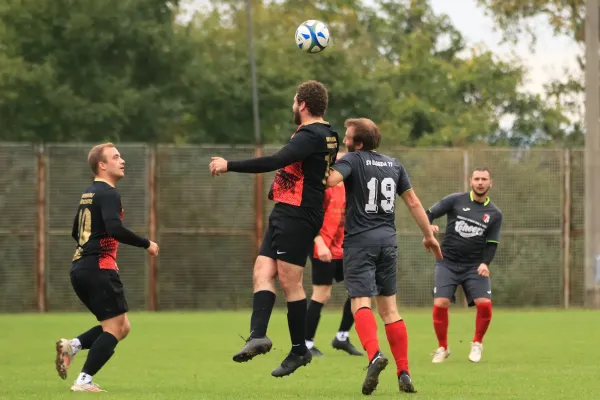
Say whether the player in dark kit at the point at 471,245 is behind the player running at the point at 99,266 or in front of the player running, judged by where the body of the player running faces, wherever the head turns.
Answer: in front

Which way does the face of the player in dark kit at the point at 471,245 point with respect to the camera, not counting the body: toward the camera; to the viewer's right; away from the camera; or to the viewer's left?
toward the camera

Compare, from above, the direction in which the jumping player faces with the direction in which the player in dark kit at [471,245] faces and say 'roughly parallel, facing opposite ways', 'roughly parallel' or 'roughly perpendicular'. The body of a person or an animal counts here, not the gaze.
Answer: roughly perpendicular

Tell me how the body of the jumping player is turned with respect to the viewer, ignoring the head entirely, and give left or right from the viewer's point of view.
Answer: facing to the left of the viewer

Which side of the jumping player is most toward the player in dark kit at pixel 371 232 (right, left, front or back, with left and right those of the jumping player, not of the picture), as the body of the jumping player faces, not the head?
back

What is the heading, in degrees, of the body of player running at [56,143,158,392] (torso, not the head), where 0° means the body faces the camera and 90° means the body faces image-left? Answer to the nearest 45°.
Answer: approximately 225°

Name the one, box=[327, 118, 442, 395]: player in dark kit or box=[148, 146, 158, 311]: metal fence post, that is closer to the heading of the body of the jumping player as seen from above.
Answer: the metal fence post

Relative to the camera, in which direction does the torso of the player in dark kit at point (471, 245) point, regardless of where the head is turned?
toward the camera
